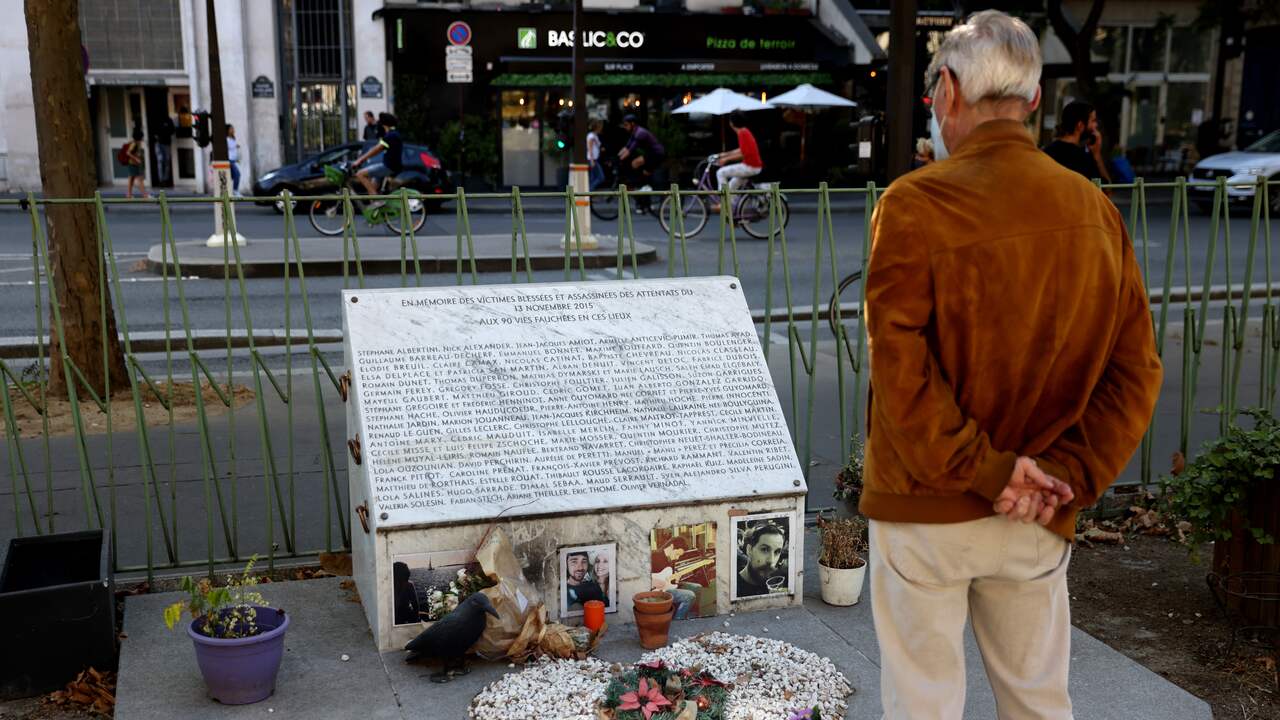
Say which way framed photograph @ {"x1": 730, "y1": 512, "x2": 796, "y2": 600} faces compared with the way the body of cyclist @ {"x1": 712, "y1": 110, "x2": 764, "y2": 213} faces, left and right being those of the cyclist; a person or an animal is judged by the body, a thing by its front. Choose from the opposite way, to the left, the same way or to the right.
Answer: to the left

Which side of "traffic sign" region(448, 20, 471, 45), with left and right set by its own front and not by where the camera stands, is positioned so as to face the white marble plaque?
front

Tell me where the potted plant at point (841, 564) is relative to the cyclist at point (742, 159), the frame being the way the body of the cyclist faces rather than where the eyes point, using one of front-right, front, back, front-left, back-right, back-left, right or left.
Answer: left

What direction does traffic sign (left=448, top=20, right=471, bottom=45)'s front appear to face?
toward the camera

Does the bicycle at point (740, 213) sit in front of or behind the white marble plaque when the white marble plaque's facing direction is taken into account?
behind

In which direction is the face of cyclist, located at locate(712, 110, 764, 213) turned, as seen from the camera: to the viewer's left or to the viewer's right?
to the viewer's left

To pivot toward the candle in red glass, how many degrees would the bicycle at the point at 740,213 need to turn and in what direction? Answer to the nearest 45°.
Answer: approximately 90° to its left

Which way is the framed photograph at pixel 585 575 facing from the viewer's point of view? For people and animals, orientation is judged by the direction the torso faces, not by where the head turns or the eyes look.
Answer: toward the camera

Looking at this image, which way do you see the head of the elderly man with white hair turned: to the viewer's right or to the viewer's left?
to the viewer's left

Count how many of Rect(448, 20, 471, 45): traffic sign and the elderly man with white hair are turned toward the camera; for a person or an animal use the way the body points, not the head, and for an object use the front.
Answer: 1

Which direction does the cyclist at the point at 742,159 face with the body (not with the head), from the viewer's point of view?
to the viewer's left

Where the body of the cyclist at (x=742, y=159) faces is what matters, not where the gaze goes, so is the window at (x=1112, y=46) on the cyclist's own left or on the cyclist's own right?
on the cyclist's own right

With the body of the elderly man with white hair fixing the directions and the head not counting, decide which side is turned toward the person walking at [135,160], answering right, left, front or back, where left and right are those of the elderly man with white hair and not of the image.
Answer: front

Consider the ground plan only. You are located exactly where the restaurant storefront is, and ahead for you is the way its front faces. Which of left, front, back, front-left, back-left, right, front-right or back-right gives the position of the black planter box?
front
